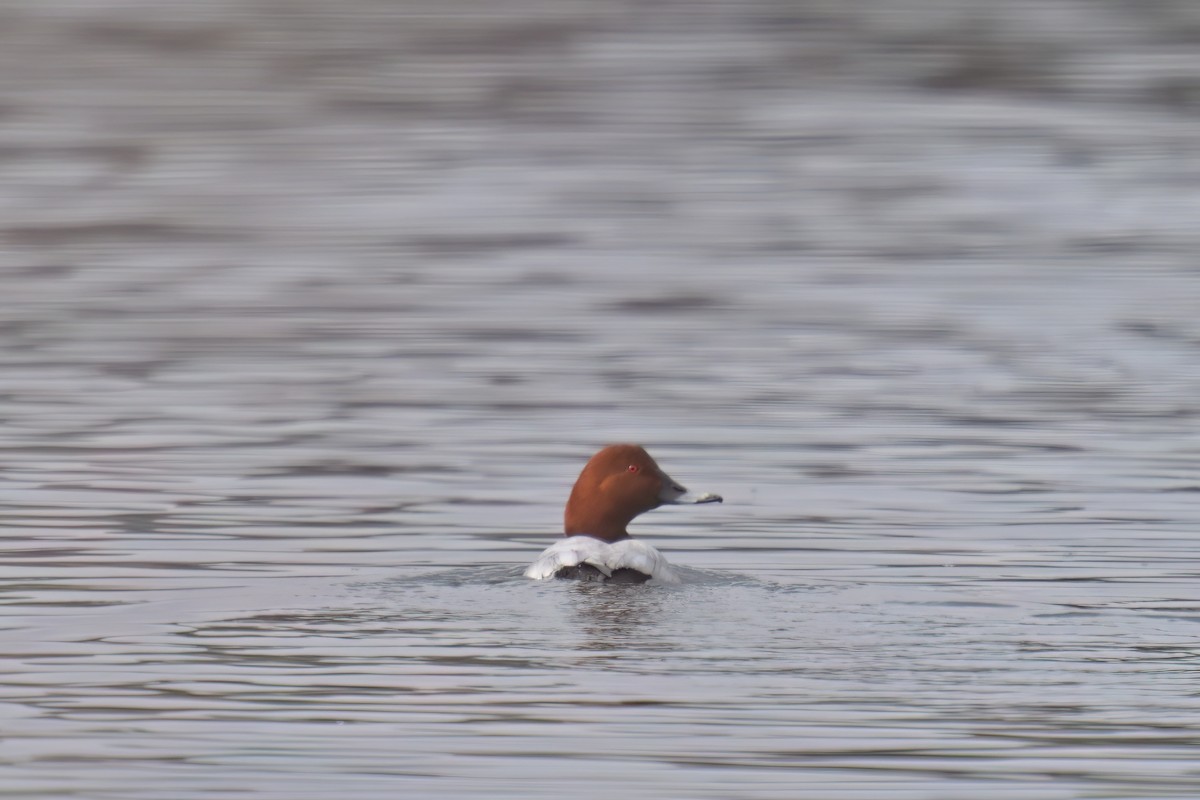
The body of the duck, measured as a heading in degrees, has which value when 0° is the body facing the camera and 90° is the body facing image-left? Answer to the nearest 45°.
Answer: approximately 180°
